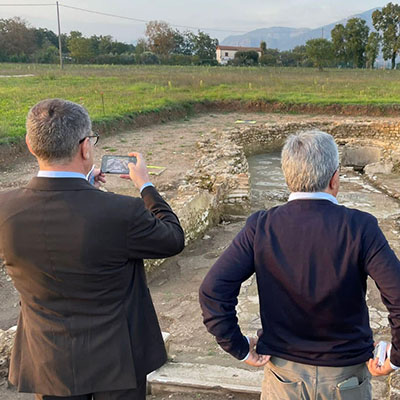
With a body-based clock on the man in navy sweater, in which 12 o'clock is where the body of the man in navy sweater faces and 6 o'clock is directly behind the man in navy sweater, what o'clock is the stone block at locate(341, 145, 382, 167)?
The stone block is roughly at 12 o'clock from the man in navy sweater.

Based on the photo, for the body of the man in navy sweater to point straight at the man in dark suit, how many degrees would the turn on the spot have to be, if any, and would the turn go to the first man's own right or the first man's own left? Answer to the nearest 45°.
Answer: approximately 90° to the first man's own left

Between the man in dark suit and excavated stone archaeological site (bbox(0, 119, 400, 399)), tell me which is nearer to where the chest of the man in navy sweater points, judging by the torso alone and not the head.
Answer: the excavated stone archaeological site

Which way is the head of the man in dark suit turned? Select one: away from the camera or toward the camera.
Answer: away from the camera

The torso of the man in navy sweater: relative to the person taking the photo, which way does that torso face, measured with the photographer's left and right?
facing away from the viewer
